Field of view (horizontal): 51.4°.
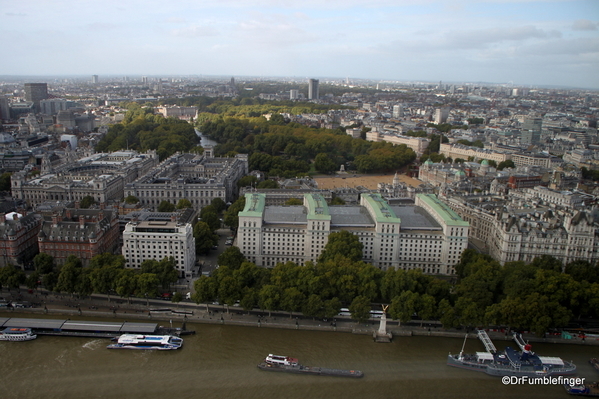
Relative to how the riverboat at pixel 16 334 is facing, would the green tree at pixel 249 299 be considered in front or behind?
in front

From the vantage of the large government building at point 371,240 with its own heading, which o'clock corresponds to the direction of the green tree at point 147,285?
The green tree is roughly at 2 o'clock from the large government building.

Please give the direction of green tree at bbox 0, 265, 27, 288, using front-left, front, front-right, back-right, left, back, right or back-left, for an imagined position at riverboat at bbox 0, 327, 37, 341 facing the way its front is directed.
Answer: left

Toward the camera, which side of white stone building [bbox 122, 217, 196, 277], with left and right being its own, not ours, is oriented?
front

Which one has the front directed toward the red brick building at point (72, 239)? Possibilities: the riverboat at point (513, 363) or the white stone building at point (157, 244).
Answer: the riverboat

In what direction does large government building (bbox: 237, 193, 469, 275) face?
toward the camera

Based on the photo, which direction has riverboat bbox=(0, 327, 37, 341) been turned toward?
to the viewer's right

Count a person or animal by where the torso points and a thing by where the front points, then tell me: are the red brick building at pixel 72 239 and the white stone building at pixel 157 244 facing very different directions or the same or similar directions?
same or similar directions

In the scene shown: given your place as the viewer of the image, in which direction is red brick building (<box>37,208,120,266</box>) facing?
facing the viewer

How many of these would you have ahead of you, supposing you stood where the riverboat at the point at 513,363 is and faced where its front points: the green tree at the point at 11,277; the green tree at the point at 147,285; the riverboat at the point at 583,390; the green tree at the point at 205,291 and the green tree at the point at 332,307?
4

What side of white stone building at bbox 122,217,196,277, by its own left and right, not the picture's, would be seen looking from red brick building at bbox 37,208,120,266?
right

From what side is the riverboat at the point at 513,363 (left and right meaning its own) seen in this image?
left
